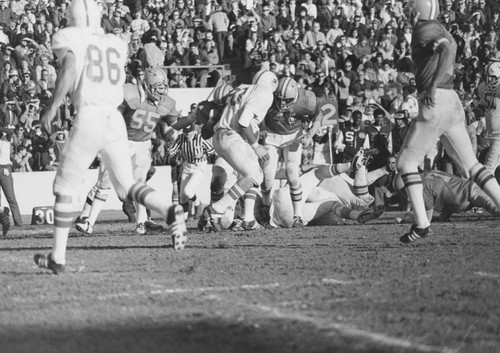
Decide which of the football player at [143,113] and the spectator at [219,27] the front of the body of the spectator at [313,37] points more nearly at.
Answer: the football player

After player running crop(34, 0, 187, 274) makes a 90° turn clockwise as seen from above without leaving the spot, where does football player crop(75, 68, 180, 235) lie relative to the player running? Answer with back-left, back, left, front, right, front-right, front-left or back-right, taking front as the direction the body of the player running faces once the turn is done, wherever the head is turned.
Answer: front-left

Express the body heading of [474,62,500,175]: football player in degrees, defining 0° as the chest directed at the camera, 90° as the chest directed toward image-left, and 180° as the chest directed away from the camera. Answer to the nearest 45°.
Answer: approximately 45°

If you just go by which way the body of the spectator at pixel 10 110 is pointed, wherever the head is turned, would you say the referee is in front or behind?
in front

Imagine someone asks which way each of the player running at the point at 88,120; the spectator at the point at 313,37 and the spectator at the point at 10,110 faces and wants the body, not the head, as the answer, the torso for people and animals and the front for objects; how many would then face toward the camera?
2

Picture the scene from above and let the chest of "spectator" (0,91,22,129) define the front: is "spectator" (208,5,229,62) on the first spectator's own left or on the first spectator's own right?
on the first spectator's own left

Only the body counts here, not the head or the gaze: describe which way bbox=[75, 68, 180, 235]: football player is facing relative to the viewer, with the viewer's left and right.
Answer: facing the viewer and to the right of the viewer

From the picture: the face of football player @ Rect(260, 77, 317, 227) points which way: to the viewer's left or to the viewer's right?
to the viewer's left

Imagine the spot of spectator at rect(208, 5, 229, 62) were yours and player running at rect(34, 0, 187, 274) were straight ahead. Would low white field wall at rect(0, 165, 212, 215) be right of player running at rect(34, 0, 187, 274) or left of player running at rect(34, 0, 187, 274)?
right

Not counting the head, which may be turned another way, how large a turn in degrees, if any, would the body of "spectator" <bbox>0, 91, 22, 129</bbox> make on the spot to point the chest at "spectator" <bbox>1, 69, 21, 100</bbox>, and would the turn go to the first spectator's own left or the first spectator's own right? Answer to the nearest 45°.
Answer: approximately 180°
